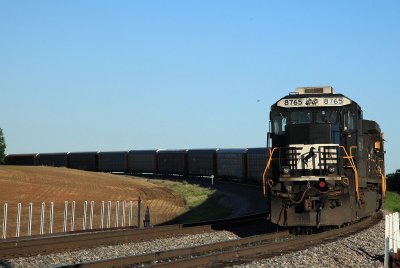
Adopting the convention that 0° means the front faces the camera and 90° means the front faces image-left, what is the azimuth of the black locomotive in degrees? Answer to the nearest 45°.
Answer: approximately 0°

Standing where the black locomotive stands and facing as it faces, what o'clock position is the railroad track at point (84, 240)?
The railroad track is roughly at 2 o'clock from the black locomotive.

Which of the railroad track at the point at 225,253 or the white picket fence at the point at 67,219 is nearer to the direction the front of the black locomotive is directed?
the railroad track

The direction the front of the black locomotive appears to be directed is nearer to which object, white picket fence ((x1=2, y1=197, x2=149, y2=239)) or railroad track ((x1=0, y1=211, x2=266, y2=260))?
the railroad track

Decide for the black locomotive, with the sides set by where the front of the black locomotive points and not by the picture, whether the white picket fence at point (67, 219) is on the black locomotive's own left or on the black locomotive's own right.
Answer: on the black locomotive's own right
